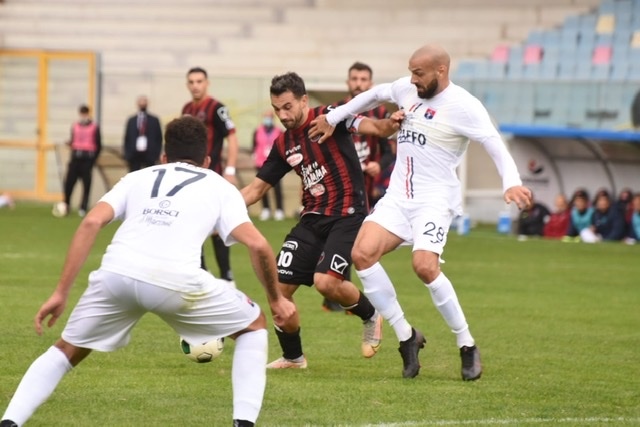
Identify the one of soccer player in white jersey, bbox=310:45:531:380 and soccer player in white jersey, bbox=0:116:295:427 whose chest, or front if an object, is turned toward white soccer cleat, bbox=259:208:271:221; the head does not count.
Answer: soccer player in white jersey, bbox=0:116:295:427

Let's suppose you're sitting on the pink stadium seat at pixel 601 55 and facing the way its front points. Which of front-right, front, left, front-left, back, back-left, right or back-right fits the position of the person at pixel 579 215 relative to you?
front-left

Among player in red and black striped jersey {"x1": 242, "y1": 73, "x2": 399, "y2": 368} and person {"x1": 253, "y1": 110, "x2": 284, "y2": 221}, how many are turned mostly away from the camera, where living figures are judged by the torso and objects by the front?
0

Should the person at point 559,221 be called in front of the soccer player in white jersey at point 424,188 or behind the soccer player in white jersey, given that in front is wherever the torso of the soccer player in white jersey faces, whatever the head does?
behind

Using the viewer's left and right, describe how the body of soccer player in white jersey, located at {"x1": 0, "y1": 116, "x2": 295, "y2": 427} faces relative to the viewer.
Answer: facing away from the viewer

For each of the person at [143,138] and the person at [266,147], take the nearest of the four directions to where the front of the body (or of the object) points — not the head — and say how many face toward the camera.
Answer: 2

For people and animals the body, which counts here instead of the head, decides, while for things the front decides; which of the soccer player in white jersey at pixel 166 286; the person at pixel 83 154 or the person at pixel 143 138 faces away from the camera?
the soccer player in white jersey
